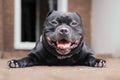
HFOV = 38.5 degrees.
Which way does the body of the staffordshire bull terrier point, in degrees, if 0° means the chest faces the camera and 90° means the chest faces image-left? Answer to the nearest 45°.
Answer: approximately 0°
